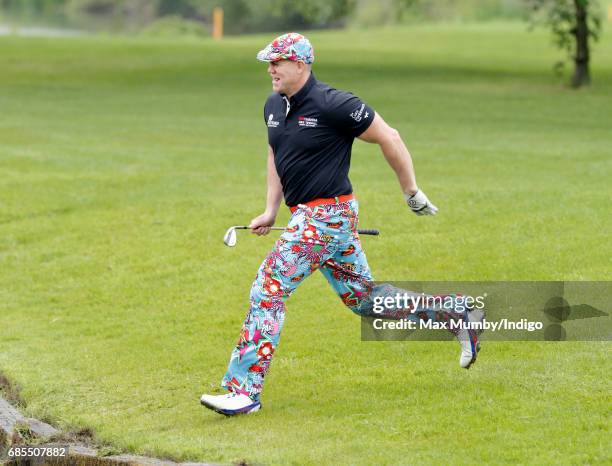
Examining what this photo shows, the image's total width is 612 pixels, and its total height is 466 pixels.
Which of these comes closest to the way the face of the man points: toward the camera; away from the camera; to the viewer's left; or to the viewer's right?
to the viewer's left

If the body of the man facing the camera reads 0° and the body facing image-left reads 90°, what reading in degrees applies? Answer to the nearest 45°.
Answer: approximately 45°
